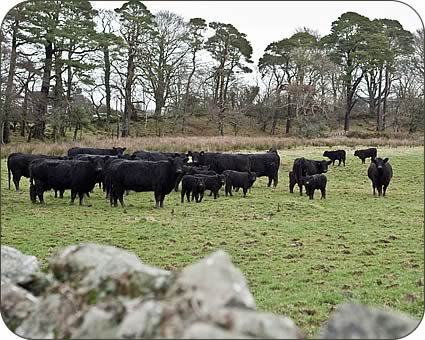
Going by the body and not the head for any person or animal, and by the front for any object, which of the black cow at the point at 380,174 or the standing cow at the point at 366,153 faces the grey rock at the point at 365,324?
the black cow

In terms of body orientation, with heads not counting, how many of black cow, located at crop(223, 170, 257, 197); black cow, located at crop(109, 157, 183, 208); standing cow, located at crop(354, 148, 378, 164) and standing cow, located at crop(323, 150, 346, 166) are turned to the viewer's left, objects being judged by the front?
2

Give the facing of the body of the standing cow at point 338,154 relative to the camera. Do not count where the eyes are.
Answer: to the viewer's left

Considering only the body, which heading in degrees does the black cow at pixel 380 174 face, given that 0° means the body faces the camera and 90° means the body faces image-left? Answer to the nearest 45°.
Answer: approximately 0°

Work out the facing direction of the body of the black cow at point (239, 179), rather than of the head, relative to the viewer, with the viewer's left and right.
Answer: facing to the right of the viewer

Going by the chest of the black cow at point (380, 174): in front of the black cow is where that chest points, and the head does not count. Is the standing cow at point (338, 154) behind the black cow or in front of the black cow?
behind

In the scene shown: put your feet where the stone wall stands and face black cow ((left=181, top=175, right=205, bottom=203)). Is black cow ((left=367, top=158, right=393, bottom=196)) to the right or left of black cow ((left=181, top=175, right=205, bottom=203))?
right
